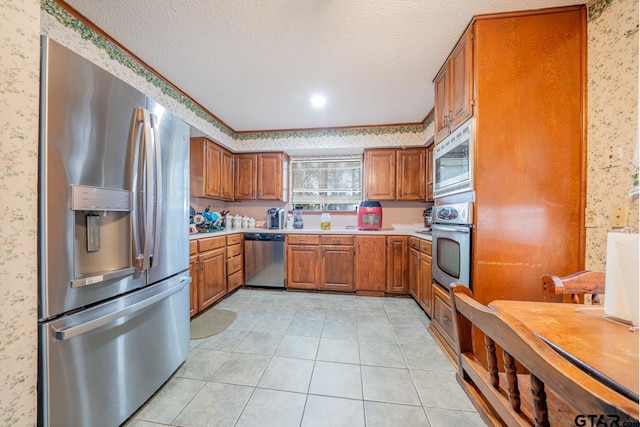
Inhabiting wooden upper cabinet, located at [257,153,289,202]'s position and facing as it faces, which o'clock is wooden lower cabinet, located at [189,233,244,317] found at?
The wooden lower cabinet is roughly at 1 o'clock from the wooden upper cabinet.

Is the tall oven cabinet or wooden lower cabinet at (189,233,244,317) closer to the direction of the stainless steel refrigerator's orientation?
the tall oven cabinet

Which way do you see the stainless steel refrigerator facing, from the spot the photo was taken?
facing the viewer and to the right of the viewer

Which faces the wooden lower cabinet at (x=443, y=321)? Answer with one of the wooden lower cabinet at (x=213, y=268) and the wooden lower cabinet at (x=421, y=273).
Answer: the wooden lower cabinet at (x=213, y=268)

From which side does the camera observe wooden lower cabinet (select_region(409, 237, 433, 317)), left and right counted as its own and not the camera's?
left

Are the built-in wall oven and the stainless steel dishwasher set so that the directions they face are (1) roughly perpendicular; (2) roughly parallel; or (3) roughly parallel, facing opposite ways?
roughly perpendicular

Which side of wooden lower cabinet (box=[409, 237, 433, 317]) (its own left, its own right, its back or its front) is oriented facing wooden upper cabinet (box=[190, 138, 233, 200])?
front

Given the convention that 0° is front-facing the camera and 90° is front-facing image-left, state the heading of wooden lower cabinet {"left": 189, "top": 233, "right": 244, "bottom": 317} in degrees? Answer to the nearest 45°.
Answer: approximately 315°

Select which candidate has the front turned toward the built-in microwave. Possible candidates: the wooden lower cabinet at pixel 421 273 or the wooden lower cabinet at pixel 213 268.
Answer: the wooden lower cabinet at pixel 213 268

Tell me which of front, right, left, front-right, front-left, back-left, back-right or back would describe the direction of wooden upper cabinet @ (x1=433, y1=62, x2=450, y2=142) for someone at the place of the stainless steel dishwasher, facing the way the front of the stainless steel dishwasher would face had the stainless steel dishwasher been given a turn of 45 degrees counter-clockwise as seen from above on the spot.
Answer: front

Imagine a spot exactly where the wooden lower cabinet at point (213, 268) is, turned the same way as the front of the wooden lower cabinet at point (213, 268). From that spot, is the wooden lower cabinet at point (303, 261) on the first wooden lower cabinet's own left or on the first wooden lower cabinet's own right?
on the first wooden lower cabinet's own left
